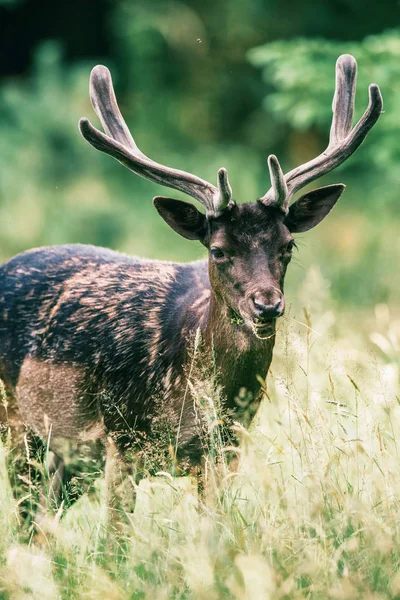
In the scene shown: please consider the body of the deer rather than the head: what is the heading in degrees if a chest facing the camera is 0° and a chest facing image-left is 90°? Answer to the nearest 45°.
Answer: approximately 315°
